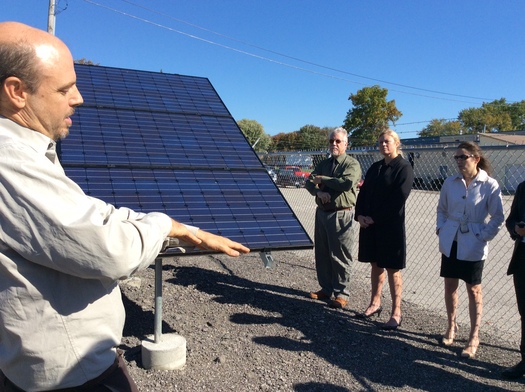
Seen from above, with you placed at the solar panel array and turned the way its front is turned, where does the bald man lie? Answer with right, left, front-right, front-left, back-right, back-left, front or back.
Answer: front-right

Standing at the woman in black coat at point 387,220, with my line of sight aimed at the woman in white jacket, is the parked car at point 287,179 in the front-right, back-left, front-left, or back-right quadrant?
back-left

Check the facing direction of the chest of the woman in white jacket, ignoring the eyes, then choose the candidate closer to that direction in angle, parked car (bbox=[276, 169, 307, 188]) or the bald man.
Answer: the bald man

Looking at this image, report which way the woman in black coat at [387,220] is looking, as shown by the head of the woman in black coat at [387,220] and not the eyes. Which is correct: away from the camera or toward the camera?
toward the camera

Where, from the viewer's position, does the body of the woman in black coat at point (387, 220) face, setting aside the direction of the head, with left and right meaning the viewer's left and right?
facing the viewer and to the left of the viewer

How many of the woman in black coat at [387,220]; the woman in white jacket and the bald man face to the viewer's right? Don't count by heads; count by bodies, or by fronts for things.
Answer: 1

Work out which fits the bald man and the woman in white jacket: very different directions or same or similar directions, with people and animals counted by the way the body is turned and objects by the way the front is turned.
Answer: very different directions

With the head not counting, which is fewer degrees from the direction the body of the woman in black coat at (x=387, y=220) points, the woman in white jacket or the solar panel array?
the solar panel array

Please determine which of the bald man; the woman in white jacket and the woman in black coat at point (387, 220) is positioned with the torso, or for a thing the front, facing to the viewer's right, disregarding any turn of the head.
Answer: the bald man

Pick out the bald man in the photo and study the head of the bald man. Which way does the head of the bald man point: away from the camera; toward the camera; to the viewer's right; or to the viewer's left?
to the viewer's right

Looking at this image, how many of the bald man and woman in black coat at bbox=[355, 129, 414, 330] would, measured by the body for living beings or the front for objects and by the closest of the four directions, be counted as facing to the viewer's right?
1

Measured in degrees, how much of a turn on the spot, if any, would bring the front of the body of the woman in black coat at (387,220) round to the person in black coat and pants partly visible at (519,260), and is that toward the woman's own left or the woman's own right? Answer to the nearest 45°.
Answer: approximately 90° to the woman's own left

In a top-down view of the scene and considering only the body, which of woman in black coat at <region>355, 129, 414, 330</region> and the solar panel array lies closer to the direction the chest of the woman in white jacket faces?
the solar panel array

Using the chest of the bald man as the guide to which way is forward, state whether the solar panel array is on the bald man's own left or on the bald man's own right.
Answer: on the bald man's own left

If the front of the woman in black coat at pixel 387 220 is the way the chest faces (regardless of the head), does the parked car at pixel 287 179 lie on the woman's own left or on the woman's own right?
on the woman's own right

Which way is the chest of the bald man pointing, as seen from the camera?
to the viewer's right
